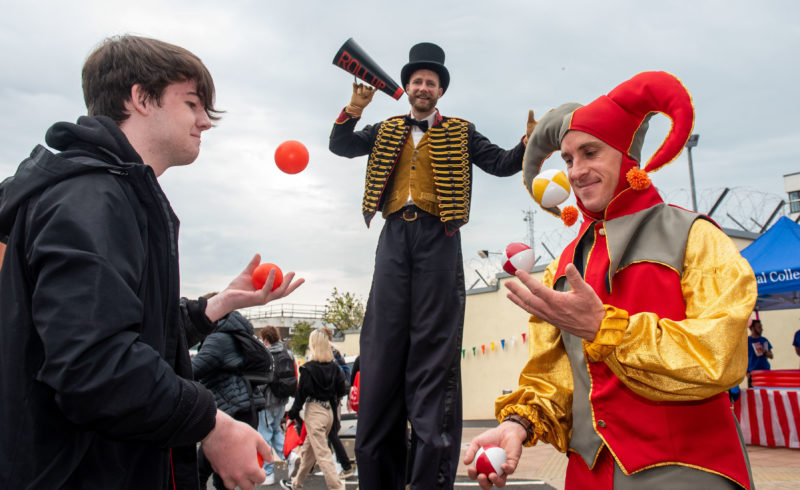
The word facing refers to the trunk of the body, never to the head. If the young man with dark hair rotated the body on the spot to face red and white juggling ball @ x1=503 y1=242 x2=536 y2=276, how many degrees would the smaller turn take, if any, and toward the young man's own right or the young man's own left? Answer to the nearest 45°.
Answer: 0° — they already face it

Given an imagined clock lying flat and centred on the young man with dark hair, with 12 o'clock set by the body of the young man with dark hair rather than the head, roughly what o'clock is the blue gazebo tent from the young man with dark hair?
The blue gazebo tent is roughly at 11 o'clock from the young man with dark hair.

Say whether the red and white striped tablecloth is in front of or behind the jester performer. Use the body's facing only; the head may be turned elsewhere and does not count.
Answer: behind

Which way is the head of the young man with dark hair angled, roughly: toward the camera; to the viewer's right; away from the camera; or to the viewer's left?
to the viewer's right

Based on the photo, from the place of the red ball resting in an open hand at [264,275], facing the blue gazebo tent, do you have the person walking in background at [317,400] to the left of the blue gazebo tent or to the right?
left

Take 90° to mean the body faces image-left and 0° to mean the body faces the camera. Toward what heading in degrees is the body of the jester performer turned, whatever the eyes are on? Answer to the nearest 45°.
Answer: approximately 45°

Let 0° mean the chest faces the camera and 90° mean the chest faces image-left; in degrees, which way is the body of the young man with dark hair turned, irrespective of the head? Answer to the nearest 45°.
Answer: approximately 270°

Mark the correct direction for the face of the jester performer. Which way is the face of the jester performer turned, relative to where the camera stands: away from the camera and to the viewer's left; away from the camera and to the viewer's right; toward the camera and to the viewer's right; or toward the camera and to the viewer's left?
toward the camera and to the viewer's left

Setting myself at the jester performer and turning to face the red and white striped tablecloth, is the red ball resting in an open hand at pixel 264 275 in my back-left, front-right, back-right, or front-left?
back-left

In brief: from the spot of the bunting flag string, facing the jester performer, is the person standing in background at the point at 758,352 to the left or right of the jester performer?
left

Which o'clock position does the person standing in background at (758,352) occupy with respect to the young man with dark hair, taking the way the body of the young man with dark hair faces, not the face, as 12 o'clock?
The person standing in background is roughly at 11 o'clock from the young man with dark hair.

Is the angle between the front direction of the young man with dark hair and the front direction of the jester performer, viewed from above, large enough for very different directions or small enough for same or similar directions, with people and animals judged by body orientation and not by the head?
very different directions

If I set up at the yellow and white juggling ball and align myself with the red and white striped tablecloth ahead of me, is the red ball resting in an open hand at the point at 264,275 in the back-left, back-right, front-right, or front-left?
back-left

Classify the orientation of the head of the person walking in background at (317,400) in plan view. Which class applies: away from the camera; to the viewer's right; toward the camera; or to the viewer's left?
away from the camera

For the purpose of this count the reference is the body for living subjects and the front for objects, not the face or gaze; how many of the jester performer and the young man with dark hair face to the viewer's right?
1

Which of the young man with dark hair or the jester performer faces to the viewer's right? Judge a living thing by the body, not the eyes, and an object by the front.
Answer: the young man with dark hair
